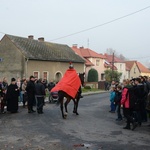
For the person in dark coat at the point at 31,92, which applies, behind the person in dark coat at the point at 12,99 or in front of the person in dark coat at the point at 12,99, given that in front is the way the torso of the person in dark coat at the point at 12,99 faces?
in front
